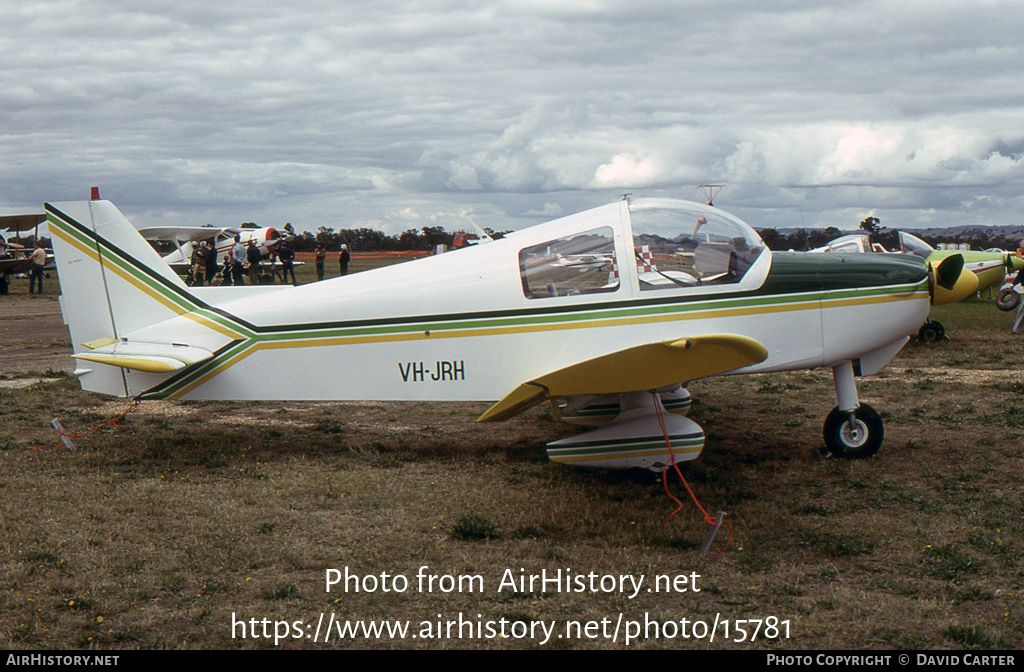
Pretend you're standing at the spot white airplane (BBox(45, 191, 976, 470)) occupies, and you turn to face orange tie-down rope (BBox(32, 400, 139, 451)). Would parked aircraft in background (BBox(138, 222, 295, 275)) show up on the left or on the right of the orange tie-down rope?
right

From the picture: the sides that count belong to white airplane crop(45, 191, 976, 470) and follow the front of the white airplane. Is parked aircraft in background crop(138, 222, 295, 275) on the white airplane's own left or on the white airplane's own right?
on the white airplane's own left

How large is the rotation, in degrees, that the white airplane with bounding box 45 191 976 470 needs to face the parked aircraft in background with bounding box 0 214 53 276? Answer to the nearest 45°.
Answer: approximately 135° to its left

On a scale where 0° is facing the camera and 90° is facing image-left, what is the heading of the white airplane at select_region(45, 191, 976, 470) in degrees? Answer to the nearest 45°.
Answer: approximately 270°
